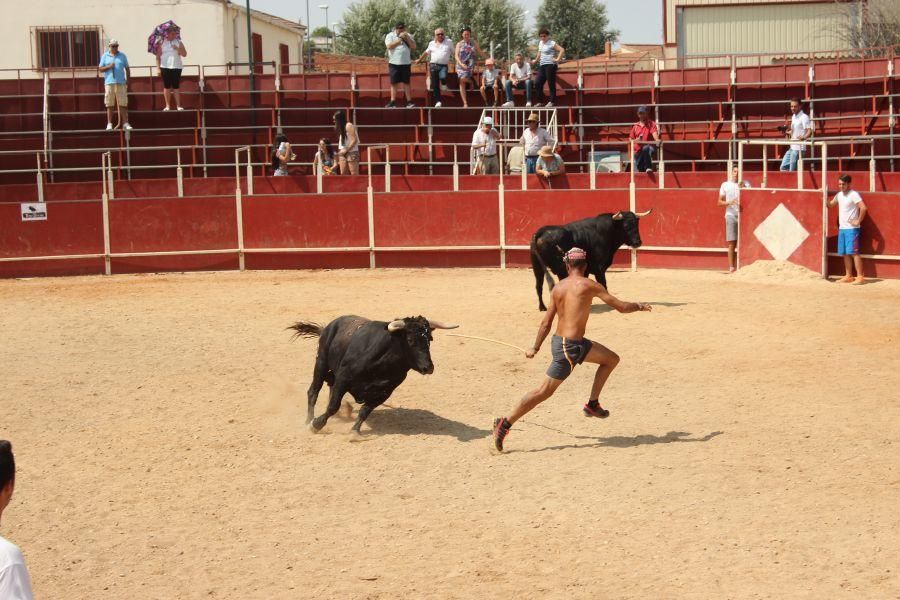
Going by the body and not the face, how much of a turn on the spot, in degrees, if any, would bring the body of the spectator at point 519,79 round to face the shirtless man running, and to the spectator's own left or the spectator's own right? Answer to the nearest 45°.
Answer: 0° — they already face them

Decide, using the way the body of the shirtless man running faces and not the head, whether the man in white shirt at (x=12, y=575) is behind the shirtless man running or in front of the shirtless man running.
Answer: behind

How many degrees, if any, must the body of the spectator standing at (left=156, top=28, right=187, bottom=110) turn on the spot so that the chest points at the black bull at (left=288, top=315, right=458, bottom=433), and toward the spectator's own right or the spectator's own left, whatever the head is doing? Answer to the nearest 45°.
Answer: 0° — they already face it

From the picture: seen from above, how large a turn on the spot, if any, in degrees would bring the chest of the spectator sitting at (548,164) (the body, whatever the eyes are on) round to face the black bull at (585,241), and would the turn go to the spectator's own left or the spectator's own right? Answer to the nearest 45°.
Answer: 0° — they already face it

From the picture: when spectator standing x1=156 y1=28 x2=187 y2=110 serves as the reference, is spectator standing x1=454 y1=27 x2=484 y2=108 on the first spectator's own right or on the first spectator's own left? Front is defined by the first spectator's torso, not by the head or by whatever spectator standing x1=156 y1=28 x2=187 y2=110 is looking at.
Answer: on the first spectator's own left

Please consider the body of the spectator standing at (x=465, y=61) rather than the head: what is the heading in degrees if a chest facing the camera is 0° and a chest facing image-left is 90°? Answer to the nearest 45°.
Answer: approximately 0°
